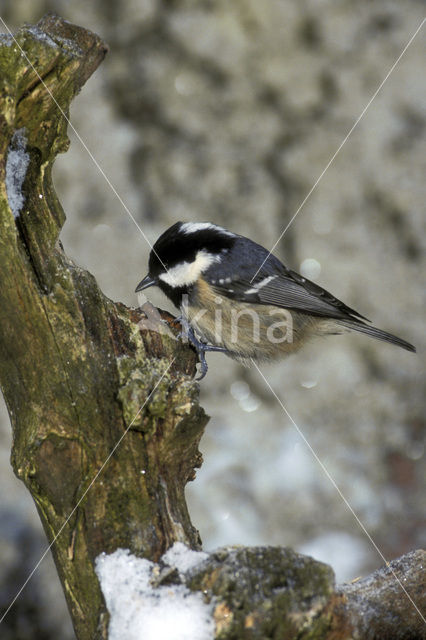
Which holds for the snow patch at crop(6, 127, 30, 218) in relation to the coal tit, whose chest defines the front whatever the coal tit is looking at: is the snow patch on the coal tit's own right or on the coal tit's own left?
on the coal tit's own left

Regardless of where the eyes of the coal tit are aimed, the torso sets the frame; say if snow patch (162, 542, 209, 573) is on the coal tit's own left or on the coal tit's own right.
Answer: on the coal tit's own left

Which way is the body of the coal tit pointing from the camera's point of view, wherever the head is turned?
to the viewer's left

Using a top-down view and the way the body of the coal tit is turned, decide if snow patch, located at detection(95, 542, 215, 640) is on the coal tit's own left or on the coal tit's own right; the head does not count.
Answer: on the coal tit's own left
